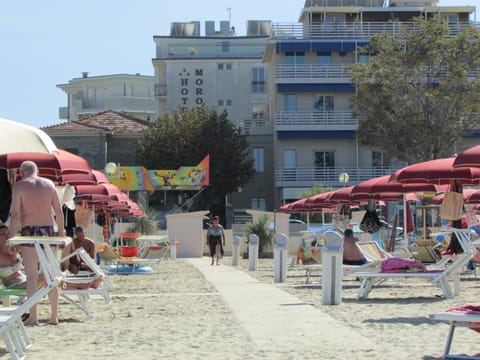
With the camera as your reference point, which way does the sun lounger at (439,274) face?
facing to the left of the viewer

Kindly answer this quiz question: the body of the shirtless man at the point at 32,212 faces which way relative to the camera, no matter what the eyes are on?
away from the camera

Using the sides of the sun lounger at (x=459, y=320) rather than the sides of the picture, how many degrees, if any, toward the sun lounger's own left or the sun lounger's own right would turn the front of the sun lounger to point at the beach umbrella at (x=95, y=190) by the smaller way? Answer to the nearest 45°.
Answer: approximately 45° to the sun lounger's own right

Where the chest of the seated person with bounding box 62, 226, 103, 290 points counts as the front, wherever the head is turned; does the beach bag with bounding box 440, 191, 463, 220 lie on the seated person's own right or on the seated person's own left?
on the seated person's own left
